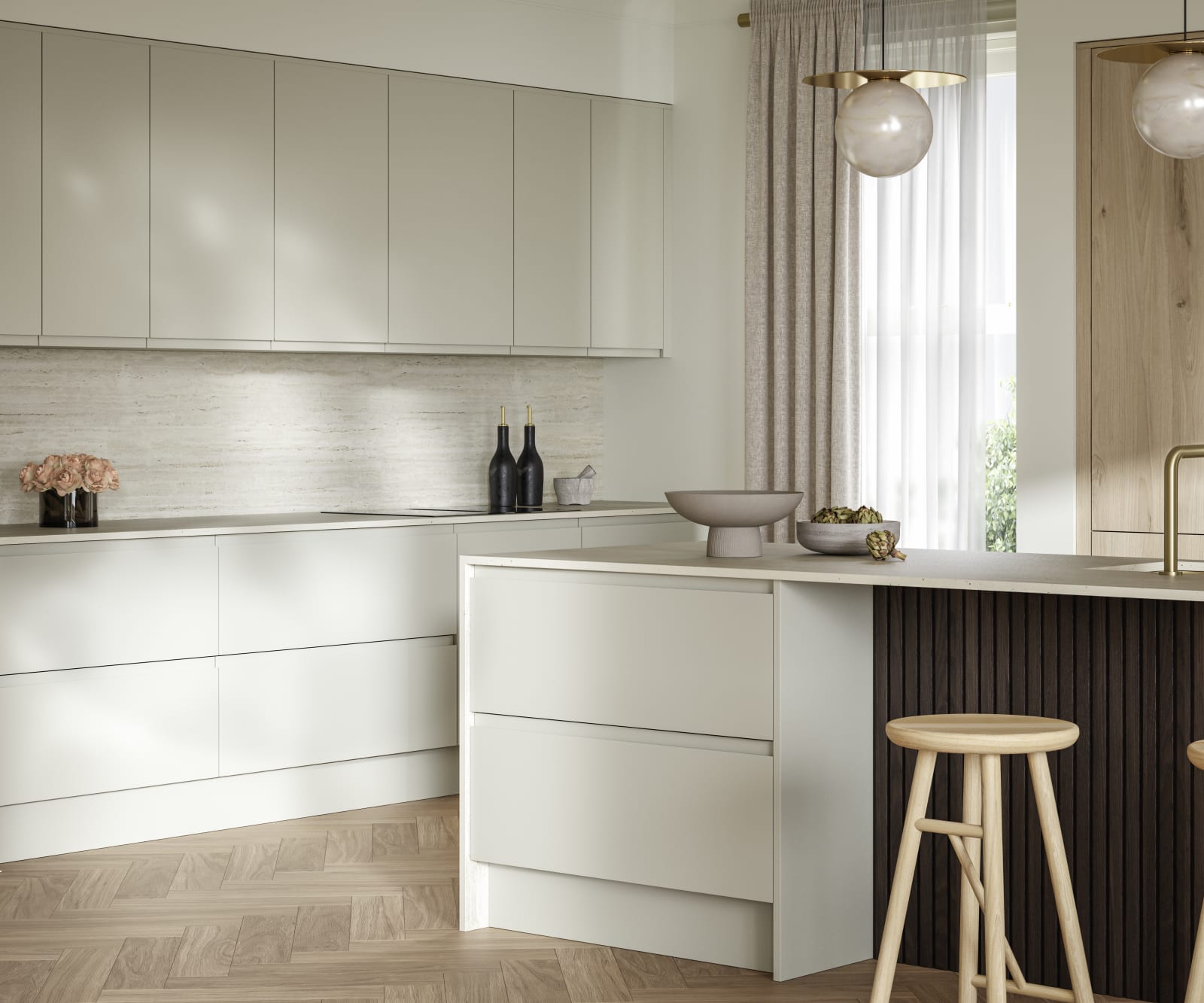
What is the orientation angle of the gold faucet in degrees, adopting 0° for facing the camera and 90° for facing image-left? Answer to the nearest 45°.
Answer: approximately 270°

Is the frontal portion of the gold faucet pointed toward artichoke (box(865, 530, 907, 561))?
no

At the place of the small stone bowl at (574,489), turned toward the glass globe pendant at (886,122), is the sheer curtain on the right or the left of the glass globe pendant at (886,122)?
left

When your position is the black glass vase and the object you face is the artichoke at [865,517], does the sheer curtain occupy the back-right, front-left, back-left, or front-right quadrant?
front-left

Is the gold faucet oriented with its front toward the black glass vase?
no

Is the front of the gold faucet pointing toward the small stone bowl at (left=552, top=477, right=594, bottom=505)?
no

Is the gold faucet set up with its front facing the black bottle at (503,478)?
no

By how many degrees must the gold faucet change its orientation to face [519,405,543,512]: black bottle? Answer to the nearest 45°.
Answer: approximately 135° to its left

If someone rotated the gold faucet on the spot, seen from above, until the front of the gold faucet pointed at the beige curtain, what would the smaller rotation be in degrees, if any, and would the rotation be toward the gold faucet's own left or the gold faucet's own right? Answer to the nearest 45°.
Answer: approximately 135° to the gold faucet's own left

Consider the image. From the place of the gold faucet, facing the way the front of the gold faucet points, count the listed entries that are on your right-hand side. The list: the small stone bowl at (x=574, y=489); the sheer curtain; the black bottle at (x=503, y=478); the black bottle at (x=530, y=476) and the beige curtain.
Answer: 0

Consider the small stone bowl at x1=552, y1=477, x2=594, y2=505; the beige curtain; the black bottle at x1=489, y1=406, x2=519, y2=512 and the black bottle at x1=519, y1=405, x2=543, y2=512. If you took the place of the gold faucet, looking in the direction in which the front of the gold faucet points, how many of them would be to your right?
0
